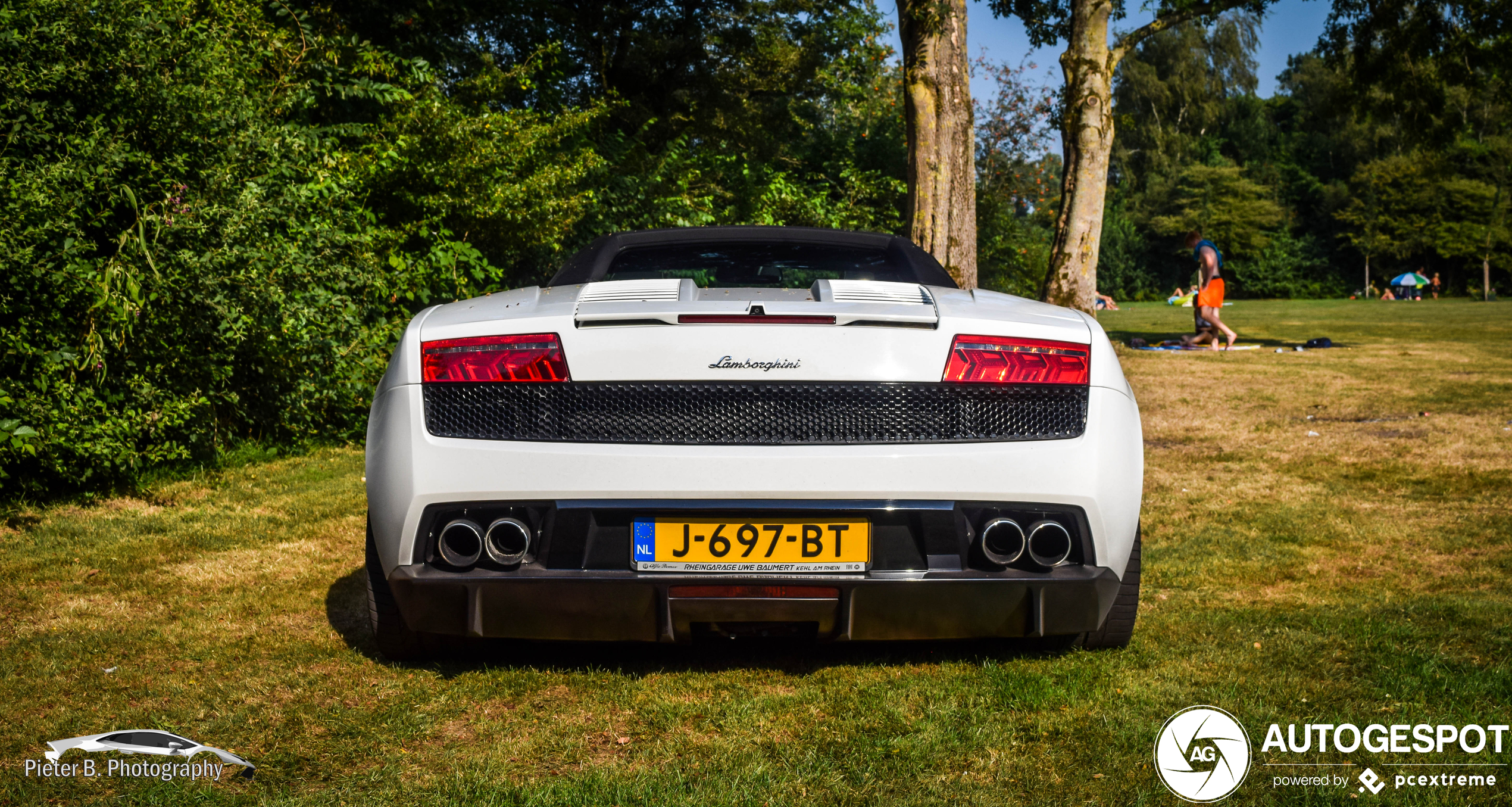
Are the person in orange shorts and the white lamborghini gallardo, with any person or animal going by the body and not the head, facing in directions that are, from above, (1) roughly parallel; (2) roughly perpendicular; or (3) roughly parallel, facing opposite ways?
roughly perpendicular

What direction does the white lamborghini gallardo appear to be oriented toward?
away from the camera
